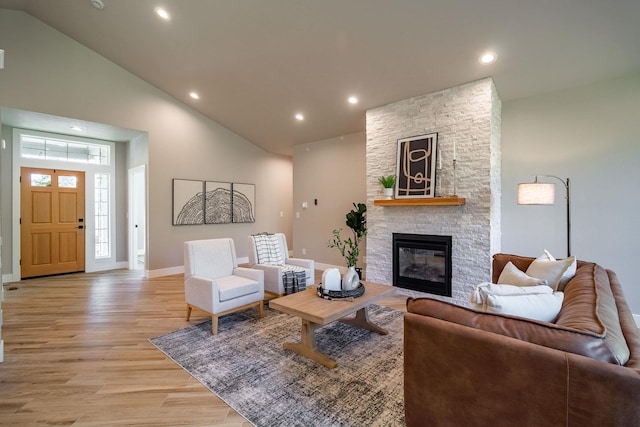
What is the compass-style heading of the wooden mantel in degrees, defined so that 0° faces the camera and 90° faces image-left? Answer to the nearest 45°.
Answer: approximately 45°

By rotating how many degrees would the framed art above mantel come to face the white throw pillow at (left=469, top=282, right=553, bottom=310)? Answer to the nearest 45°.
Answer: approximately 45° to its left

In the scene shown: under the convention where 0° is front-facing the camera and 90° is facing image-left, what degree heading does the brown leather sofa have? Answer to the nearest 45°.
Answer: approximately 90°

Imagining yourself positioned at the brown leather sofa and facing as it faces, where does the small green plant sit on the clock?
The small green plant is roughly at 2 o'clock from the brown leather sofa.

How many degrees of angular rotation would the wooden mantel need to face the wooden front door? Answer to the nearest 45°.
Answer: approximately 45° to its right

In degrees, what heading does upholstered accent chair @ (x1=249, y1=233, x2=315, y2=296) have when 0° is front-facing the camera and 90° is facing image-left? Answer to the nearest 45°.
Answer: approximately 315°

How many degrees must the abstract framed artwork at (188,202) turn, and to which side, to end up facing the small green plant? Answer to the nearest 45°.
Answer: approximately 45° to its left

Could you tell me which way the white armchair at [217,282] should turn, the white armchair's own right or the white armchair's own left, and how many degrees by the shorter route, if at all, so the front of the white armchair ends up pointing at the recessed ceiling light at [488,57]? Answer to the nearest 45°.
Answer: approximately 45° to the white armchair's own left

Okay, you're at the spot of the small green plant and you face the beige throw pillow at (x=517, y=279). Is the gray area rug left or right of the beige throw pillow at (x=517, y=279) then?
right

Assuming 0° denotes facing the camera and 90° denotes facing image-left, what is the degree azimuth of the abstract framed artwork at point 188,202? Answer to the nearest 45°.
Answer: approximately 0°

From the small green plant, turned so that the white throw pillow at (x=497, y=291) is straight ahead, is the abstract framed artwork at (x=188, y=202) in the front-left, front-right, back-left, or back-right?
back-right
